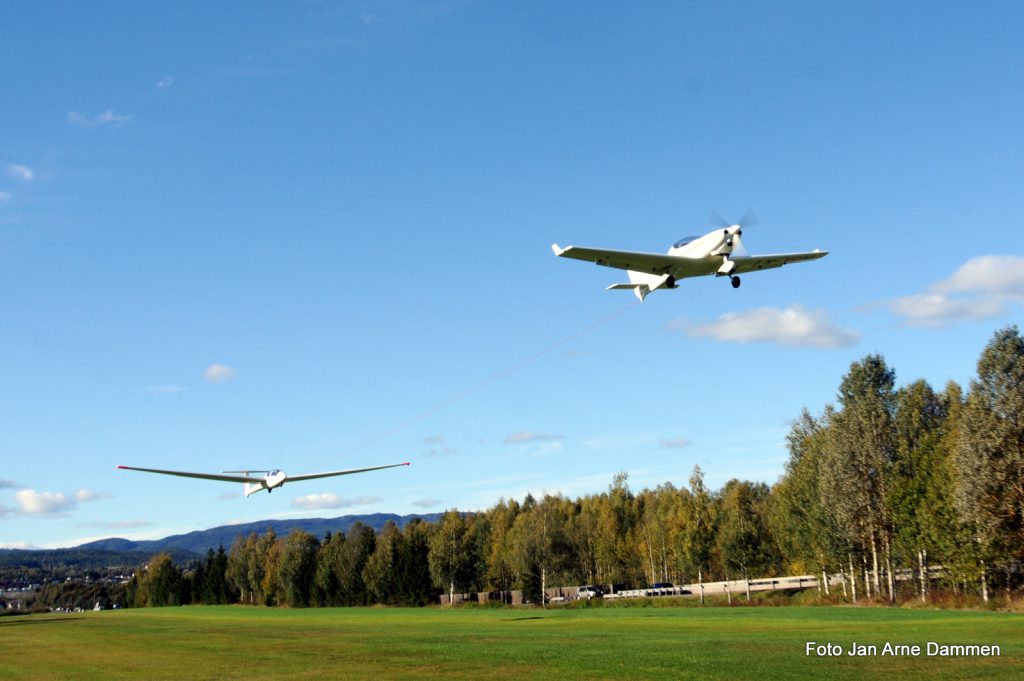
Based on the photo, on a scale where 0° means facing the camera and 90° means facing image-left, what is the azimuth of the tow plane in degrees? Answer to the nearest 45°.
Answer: approximately 315°
